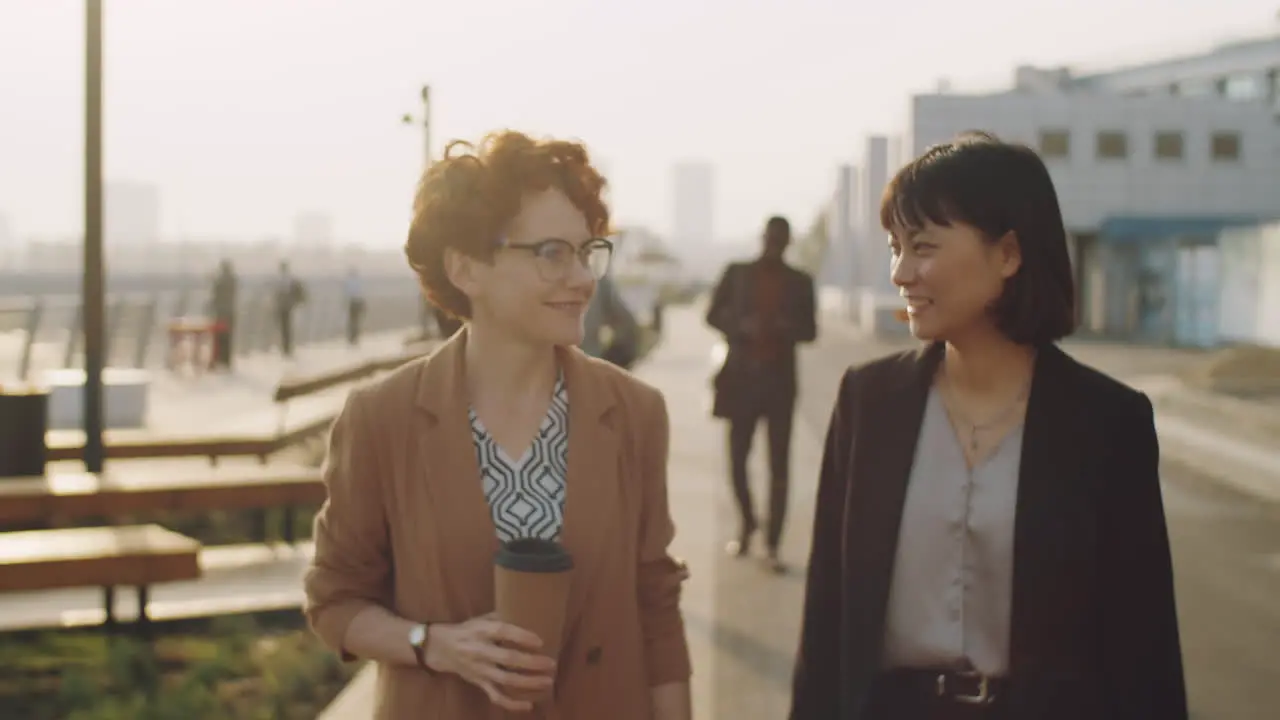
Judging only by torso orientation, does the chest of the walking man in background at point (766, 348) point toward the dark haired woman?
yes

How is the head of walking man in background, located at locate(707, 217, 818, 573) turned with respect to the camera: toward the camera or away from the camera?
toward the camera

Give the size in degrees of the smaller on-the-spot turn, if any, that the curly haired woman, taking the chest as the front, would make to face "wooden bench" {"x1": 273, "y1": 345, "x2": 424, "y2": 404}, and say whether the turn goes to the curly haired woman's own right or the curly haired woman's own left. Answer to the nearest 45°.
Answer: approximately 180°

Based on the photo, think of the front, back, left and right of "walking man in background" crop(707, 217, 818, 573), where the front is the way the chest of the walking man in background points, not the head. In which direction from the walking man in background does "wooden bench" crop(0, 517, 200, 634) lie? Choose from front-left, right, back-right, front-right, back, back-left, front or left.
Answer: front-right

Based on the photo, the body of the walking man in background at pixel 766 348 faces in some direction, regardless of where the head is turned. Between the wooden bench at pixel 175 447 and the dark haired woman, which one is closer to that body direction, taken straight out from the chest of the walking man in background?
the dark haired woman

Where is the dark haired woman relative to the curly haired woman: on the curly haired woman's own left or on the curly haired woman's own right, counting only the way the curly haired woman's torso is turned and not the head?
on the curly haired woman's own left

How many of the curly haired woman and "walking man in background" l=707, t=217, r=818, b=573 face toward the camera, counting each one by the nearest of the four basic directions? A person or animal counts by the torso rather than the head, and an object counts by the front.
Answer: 2

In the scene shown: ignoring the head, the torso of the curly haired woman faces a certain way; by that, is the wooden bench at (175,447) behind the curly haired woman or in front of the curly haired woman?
behind

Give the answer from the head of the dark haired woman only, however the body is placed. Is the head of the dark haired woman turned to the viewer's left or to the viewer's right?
to the viewer's left

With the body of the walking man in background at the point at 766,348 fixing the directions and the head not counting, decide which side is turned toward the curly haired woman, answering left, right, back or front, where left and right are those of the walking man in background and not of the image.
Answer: front

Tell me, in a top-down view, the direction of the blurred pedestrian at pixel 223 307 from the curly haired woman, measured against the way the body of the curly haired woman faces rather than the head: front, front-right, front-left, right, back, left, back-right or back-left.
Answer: back

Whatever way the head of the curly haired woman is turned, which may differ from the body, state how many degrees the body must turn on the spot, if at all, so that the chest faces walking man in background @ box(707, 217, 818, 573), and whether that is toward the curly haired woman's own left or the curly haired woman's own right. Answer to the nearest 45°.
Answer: approximately 180°

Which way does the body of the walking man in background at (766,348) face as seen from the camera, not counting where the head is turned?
toward the camera

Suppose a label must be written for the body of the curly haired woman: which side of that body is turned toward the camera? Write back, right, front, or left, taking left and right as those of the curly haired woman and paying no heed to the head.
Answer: front
